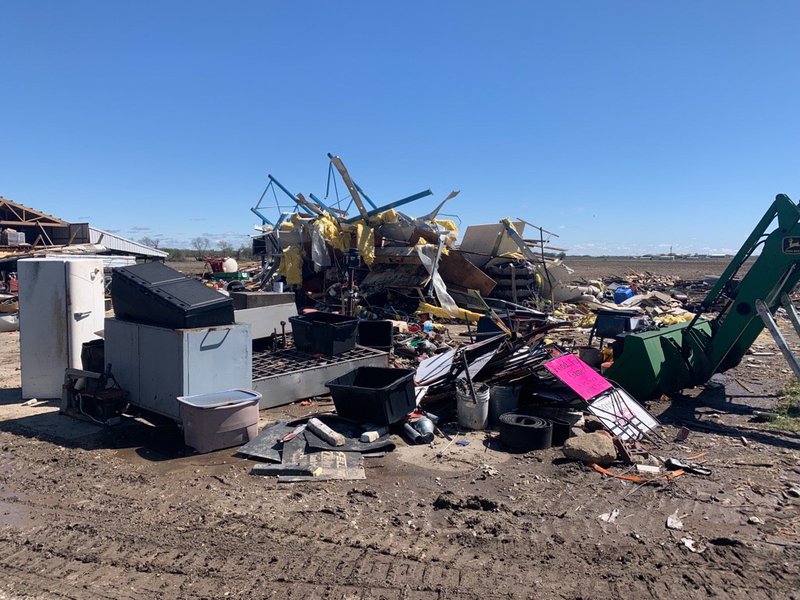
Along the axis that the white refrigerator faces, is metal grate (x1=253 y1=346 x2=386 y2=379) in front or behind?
in front

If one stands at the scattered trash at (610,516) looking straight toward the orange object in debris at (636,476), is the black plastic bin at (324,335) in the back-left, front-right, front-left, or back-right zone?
front-left

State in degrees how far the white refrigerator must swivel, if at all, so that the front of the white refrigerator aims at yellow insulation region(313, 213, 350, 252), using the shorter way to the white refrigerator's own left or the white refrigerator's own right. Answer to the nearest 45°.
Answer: approximately 90° to the white refrigerator's own left

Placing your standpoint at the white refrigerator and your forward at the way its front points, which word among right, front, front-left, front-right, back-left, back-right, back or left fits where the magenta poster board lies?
front

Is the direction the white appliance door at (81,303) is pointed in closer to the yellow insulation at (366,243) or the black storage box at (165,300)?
the black storage box

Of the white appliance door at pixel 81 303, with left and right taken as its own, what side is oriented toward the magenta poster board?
front

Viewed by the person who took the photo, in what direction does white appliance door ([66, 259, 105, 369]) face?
facing the viewer and to the right of the viewer

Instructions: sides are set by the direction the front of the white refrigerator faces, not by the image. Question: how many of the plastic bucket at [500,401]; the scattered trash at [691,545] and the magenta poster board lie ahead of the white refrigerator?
3

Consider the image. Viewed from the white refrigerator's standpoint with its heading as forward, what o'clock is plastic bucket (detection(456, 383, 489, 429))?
The plastic bucket is roughly at 12 o'clock from the white refrigerator.

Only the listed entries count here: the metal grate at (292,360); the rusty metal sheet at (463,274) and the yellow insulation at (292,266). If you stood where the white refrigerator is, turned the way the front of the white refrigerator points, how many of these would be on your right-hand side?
0

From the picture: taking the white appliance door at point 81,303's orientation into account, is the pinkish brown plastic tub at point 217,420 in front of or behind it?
in front

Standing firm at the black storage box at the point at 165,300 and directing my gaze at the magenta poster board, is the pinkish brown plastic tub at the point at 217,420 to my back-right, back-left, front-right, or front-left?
front-right

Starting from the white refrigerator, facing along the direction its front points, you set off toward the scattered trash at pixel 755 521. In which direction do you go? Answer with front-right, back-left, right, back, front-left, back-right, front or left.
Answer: front

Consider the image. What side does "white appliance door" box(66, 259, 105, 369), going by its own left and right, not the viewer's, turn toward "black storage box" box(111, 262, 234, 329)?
front

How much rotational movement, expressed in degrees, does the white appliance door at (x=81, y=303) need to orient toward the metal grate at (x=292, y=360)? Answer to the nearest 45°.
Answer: approximately 45° to its left

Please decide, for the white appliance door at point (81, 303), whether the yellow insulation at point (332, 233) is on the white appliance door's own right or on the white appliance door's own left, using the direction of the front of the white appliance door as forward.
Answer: on the white appliance door's own left
